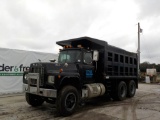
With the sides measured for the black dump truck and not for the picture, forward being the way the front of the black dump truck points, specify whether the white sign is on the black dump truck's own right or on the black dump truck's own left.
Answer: on the black dump truck's own right

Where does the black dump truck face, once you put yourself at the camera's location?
facing the viewer and to the left of the viewer
